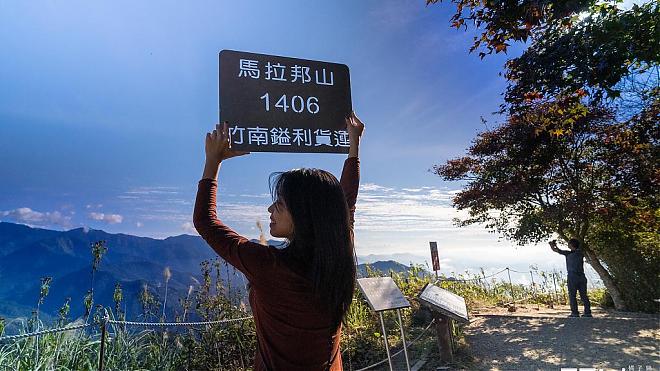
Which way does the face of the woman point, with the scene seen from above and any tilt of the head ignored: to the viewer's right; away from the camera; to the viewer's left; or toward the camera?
to the viewer's left

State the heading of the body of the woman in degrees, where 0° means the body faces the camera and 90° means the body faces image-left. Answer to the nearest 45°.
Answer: approximately 135°

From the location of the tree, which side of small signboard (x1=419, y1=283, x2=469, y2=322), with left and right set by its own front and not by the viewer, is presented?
back

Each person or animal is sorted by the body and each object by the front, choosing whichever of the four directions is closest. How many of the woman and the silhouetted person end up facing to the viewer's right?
0

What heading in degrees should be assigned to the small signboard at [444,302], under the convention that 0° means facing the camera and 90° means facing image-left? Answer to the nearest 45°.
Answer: approximately 45°

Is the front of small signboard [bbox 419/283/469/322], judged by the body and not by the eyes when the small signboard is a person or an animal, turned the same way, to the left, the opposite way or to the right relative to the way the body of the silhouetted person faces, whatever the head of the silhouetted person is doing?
to the left

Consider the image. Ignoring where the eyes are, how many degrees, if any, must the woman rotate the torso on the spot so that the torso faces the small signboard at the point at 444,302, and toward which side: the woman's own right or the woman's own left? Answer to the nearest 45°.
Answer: approximately 90° to the woman's own right

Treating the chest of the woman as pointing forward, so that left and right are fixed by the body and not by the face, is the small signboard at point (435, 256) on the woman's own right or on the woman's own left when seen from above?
on the woman's own right

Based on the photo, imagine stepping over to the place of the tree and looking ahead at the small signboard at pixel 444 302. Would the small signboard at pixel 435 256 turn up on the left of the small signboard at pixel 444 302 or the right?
right

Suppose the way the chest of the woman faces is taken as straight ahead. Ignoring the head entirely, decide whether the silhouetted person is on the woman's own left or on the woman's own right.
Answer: on the woman's own right

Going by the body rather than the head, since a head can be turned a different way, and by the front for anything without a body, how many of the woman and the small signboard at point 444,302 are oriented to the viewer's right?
0

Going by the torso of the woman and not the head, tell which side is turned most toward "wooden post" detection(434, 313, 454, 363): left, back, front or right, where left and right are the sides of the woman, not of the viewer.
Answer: right

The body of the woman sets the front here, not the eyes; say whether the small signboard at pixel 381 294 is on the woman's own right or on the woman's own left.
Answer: on the woman's own right
